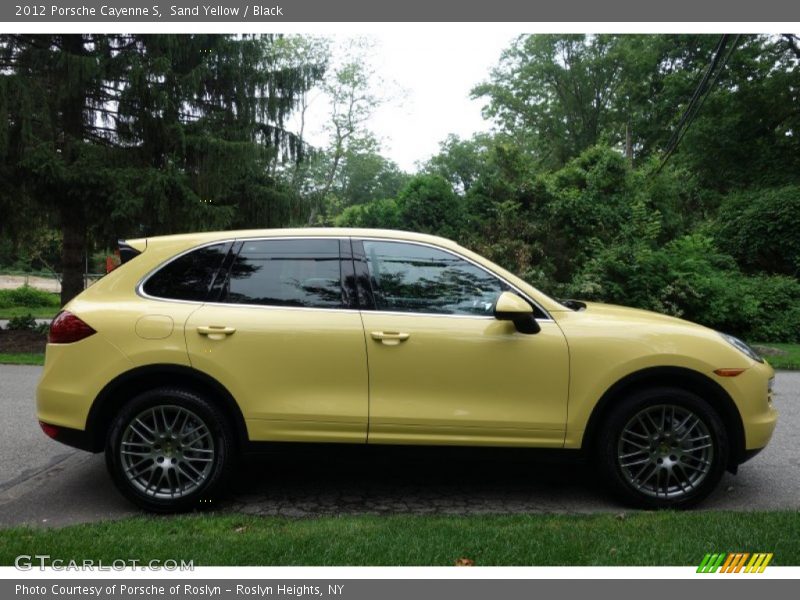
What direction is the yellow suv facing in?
to the viewer's right

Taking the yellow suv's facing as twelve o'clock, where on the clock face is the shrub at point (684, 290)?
The shrub is roughly at 10 o'clock from the yellow suv.

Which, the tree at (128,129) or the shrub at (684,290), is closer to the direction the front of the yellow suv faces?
the shrub

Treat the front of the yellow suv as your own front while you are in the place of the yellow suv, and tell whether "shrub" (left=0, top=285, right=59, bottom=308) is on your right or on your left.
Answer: on your left

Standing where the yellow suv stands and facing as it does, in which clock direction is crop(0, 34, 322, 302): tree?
The tree is roughly at 8 o'clock from the yellow suv.
